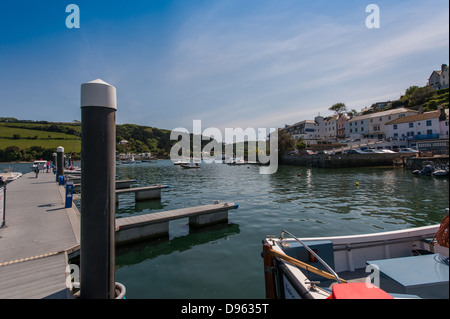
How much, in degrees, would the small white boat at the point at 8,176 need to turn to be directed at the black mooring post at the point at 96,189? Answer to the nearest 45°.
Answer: approximately 90° to its right

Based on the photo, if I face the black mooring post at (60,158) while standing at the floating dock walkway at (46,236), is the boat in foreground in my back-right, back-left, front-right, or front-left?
back-right

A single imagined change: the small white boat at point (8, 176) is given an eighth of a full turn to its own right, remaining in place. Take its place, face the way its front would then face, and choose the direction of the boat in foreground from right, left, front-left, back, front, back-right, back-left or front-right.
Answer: front-right

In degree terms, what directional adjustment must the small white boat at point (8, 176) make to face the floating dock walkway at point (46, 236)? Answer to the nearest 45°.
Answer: approximately 90° to its right

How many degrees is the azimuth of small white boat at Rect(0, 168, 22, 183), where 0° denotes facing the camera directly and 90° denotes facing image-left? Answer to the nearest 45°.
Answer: approximately 270°
